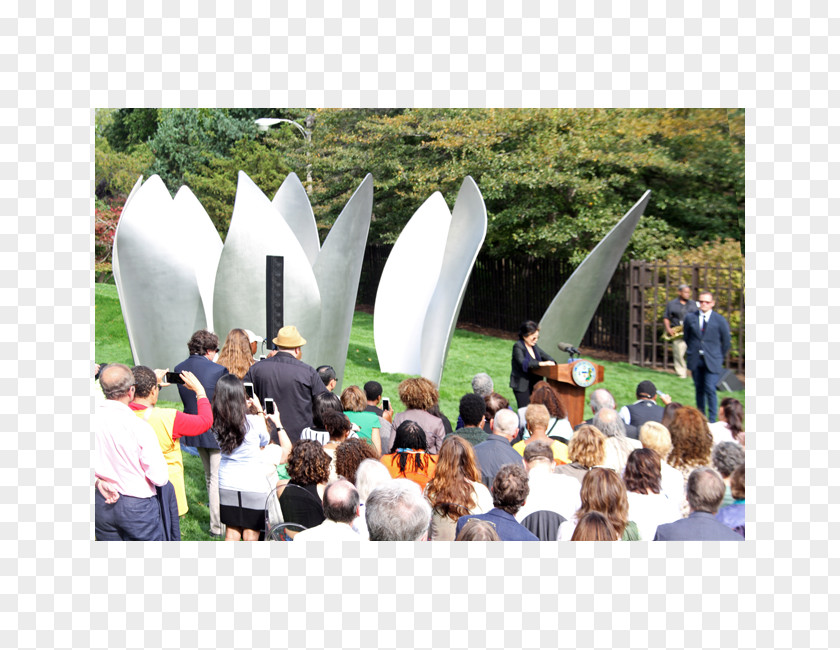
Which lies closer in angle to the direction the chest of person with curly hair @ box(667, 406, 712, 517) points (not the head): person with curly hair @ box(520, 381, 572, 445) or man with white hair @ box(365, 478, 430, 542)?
the person with curly hair

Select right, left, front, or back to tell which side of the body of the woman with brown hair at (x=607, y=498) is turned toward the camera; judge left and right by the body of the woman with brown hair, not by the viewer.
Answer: back

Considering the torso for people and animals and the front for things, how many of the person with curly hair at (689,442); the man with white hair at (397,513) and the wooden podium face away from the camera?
2

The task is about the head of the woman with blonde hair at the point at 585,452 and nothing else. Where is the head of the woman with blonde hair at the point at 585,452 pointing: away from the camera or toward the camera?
away from the camera

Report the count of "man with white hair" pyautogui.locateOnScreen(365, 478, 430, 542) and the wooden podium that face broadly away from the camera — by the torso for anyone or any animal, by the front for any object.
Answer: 1

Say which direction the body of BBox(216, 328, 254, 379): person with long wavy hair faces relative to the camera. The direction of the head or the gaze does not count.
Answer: away from the camera

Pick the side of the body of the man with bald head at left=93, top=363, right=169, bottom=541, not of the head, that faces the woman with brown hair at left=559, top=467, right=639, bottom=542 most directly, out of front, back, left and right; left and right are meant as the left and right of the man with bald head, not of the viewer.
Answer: right

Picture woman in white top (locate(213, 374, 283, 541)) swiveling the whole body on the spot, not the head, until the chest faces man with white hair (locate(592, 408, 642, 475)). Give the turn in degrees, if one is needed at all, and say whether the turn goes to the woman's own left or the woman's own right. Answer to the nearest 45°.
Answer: approximately 45° to the woman's own right
